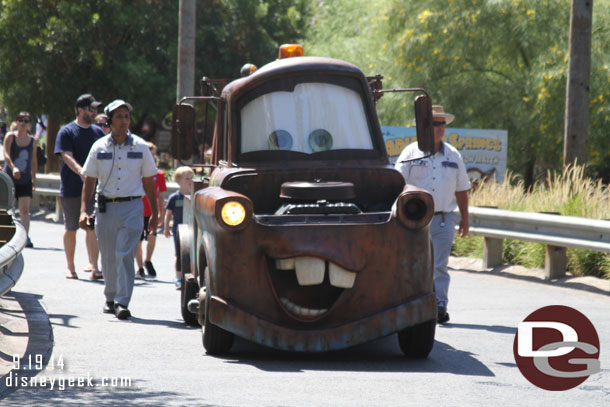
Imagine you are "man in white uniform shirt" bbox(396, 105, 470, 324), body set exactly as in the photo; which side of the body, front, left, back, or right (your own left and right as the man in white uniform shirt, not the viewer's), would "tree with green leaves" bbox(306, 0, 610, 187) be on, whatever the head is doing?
back

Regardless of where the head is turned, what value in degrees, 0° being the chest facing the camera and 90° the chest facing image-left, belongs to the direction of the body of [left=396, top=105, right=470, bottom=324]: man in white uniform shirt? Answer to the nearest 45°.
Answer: approximately 0°

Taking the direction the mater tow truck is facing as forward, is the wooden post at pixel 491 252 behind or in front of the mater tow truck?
behind

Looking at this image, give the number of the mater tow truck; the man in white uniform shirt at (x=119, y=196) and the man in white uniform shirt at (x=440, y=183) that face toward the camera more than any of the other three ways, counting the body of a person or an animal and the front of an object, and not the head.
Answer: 3

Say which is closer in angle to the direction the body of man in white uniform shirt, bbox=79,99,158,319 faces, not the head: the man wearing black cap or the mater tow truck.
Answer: the mater tow truck

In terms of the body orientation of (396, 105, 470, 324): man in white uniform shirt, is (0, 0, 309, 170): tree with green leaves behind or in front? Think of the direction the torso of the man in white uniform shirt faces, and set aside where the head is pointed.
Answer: behind

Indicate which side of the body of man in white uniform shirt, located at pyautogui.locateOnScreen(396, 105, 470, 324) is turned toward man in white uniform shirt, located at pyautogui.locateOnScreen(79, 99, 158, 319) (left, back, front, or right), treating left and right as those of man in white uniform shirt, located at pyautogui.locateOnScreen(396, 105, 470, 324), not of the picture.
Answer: right

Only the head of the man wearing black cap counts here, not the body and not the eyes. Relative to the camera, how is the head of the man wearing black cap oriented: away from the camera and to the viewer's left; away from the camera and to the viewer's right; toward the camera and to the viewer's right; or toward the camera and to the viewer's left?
toward the camera and to the viewer's right
